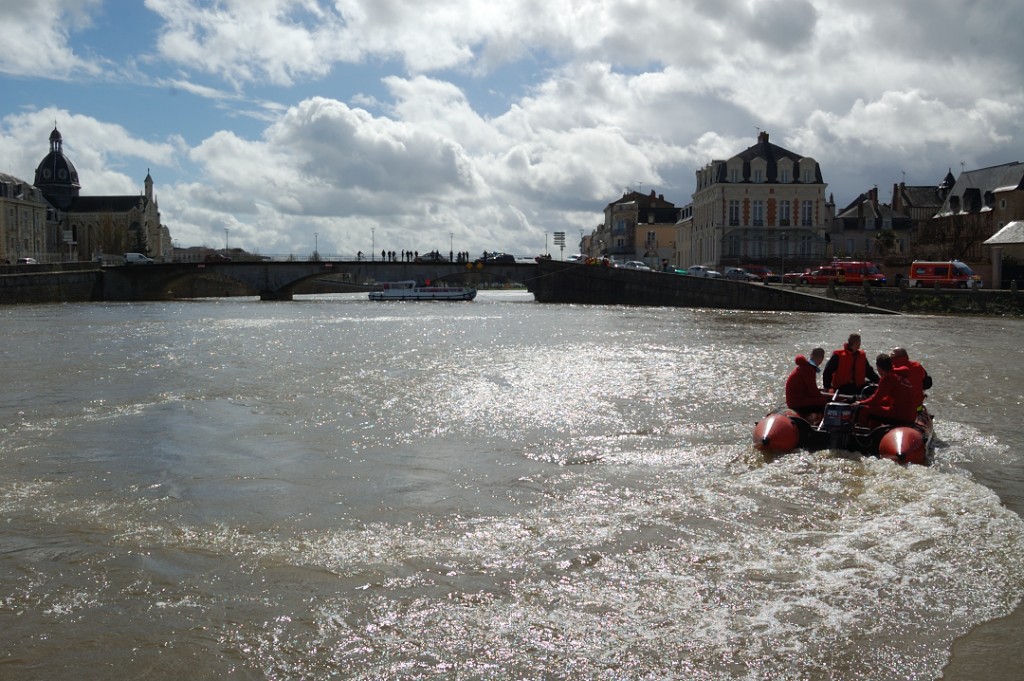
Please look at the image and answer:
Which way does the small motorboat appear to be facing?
away from the camera

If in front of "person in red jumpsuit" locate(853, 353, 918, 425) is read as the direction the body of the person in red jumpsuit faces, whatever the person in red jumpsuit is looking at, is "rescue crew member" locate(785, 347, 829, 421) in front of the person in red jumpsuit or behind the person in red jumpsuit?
in front

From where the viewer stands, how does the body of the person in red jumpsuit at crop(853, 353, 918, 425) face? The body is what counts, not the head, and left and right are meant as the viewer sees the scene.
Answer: facing away from the viewer and to the left of the viewer
